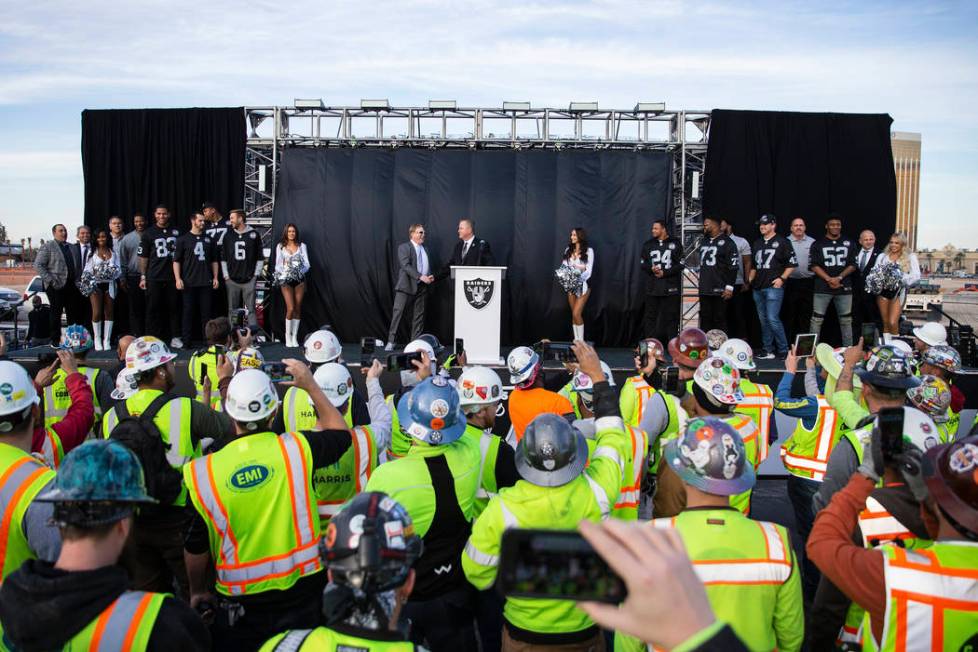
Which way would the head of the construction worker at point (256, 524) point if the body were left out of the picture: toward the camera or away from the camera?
away from the camera

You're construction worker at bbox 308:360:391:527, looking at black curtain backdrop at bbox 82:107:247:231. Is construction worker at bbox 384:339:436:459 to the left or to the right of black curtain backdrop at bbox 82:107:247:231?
right

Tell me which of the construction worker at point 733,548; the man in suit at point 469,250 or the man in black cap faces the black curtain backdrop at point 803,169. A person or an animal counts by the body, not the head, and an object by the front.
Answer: the construction worker

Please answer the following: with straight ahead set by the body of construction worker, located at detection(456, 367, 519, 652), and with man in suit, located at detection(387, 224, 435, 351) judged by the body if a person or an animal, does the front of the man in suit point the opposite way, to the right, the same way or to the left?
to the right

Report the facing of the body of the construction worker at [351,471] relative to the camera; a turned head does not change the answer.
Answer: away from the camera

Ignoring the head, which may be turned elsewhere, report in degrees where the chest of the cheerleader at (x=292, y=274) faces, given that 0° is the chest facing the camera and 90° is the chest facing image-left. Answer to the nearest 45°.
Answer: approximately 0°

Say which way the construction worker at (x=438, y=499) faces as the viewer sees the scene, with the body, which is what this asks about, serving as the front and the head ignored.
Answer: away from the camera

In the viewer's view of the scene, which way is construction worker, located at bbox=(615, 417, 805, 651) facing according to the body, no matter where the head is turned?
away from the camera
